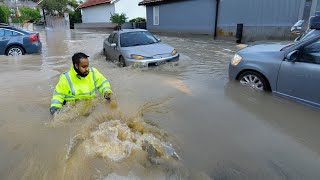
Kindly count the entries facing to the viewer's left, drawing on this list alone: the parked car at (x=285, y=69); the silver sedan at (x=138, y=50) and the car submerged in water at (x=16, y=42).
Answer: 2

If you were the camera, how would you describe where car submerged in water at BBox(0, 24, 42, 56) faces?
facing to the left of the viewer

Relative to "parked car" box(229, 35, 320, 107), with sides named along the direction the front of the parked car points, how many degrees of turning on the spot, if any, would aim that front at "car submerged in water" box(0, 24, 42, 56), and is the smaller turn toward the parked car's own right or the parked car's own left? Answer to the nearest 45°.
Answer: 0° — it already faces it

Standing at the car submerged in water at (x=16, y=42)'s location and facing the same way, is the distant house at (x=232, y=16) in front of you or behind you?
behind

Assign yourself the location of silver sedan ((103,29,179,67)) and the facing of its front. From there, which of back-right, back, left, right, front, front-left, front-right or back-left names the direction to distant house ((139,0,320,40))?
left

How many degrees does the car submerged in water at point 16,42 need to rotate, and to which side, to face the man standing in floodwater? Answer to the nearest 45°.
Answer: approximately 90° to its left

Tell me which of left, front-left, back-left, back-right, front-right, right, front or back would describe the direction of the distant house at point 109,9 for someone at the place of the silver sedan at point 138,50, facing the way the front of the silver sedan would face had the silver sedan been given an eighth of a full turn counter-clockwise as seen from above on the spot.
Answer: left

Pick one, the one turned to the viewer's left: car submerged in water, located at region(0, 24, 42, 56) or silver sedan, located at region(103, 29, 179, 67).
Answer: the car submerged in water

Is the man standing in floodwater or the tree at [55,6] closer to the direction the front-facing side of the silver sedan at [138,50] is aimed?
the man standing in floodwater

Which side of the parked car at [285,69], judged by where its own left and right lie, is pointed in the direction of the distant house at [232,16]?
right

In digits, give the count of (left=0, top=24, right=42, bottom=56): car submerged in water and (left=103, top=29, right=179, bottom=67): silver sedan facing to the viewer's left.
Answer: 1

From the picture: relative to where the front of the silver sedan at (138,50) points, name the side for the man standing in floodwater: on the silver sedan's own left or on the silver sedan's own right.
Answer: on the silver sedan's own right

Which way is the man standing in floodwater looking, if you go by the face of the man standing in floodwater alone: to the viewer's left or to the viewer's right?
to the viewer's right

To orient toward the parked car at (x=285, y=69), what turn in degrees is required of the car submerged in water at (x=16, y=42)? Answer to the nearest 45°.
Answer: approximately 135° to its left

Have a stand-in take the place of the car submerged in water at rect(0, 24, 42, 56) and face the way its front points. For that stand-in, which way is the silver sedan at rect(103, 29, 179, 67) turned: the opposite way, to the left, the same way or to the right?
to the left

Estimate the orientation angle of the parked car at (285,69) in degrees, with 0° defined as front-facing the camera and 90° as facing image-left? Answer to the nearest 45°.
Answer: approximately 90°
